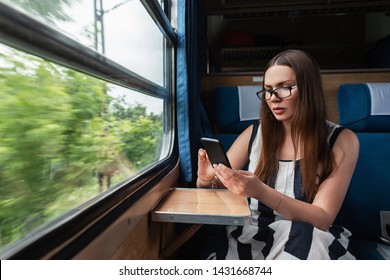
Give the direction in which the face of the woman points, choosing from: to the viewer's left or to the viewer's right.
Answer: to the viewer's left

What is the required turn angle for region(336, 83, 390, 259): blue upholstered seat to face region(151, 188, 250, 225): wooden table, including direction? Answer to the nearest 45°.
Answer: approximately 45° to its right

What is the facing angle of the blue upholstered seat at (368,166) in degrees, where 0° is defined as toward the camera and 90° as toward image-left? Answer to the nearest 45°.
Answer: approximately 0°

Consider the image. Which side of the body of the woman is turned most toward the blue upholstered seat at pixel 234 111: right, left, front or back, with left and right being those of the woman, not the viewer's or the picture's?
right

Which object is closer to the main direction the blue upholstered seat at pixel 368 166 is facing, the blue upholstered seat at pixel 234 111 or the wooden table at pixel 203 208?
the wooden table

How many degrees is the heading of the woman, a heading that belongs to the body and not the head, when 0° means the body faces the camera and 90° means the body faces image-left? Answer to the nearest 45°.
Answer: approximately 45°

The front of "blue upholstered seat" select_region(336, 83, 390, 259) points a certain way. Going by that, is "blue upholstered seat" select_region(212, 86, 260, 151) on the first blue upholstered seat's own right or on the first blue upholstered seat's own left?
on the first blue upholstered seat's own right

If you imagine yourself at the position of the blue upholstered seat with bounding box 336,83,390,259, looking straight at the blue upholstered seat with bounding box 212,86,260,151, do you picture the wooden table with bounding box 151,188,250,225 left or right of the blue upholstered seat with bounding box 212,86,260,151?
left

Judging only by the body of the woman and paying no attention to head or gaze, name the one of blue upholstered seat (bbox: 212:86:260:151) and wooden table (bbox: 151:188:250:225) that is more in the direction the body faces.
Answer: the wooden table
